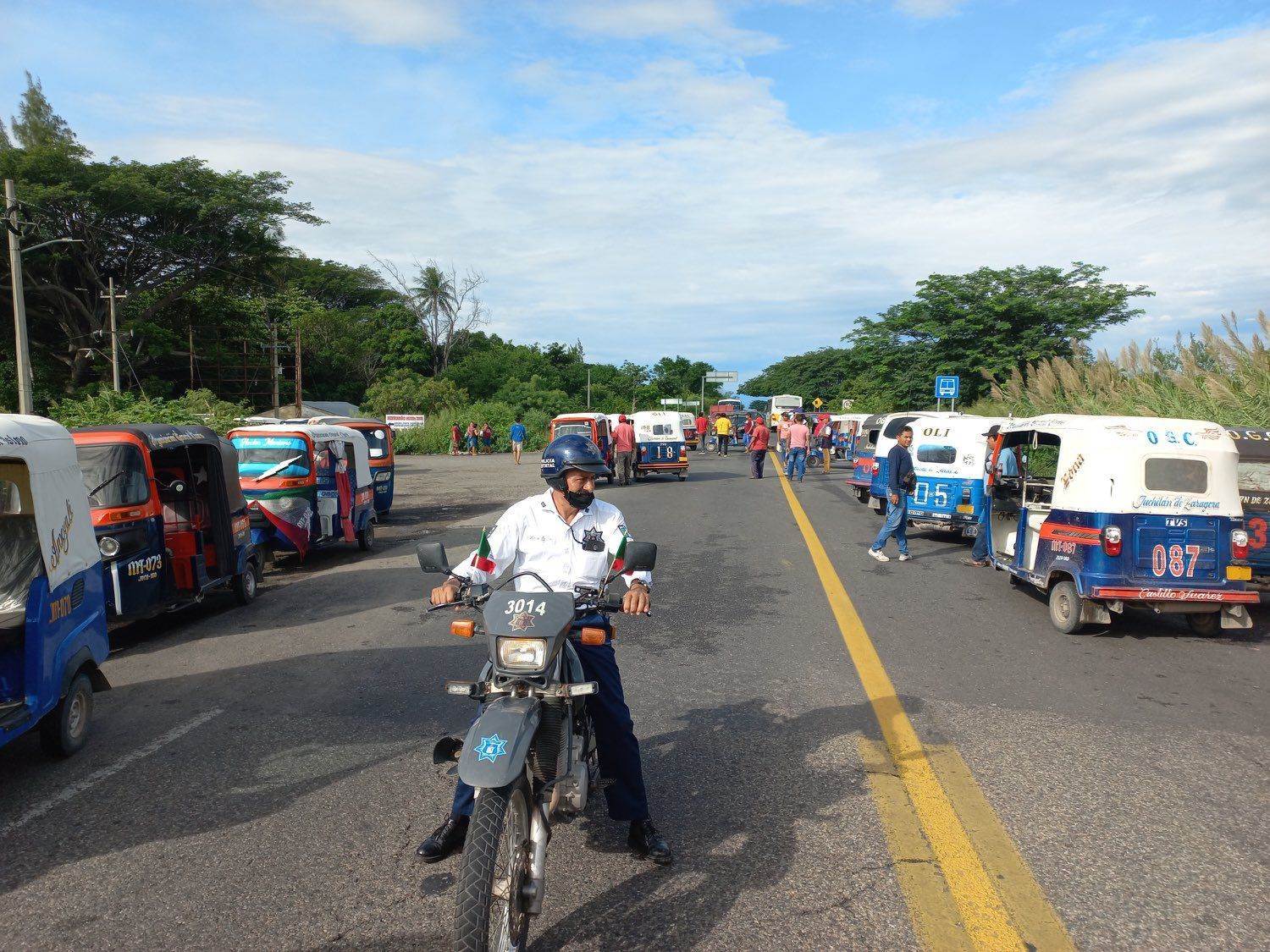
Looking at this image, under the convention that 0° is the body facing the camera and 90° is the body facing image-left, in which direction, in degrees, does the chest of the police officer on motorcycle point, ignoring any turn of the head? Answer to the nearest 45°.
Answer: approximately 0°

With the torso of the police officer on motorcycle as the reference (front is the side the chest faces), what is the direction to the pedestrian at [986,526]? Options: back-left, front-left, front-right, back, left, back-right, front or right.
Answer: back-left

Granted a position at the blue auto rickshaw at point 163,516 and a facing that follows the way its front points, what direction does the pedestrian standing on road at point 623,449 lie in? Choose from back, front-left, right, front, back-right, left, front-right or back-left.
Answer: back

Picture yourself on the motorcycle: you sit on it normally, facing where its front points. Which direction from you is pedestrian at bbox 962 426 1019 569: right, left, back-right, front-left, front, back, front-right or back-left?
back-left

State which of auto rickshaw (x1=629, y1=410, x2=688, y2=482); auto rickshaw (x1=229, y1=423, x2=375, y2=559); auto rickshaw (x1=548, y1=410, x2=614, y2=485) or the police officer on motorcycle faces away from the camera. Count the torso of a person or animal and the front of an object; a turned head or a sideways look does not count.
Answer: auto rickshaw (x1=629, y1=410, x2=688, y2=482)

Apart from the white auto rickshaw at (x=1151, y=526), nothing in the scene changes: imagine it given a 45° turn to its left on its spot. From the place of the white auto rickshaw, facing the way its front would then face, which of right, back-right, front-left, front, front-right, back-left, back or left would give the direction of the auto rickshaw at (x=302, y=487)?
front

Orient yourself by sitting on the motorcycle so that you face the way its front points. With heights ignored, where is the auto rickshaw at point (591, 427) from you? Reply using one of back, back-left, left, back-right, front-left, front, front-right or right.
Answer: back

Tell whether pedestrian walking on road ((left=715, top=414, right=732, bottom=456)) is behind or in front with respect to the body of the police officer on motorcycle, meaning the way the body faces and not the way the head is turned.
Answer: behind

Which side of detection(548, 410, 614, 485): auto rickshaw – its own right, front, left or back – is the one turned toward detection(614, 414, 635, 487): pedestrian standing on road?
left

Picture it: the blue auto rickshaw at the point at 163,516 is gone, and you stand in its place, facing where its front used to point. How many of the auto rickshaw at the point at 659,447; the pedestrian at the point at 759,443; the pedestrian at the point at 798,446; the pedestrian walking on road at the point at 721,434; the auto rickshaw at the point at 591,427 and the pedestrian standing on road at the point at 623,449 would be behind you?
6

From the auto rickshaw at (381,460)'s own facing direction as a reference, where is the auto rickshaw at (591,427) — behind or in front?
behind
